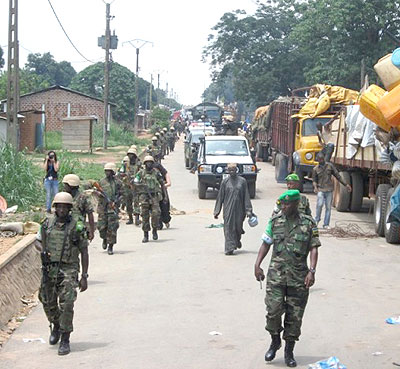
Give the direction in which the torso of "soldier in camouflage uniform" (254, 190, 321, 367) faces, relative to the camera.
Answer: toward the camera

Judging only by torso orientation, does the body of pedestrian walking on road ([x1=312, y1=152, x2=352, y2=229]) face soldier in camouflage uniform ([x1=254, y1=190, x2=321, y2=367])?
yes

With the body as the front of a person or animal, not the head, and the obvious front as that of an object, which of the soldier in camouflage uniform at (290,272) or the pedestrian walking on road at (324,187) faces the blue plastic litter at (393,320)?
the pedestrian walking on road

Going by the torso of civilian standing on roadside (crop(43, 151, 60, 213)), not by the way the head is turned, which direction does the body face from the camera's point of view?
toward the camera

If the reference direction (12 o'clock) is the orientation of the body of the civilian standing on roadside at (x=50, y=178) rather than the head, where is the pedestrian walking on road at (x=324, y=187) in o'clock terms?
The pedestrian walking on road is roughly at 10 o'clock from the civilian standing on roadside.

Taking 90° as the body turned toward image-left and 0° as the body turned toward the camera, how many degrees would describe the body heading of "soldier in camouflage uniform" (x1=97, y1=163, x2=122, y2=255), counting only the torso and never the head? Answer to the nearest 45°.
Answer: approximately 0°

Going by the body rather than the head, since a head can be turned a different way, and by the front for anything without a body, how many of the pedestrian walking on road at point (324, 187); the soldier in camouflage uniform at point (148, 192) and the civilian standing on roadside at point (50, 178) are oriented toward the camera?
3

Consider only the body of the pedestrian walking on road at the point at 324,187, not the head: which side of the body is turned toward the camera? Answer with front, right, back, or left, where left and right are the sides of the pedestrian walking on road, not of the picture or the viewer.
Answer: front

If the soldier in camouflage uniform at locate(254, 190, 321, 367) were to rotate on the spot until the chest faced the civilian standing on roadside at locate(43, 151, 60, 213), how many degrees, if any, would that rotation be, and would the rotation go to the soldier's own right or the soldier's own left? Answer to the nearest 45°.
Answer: approximately 135° to the soldier's own right
